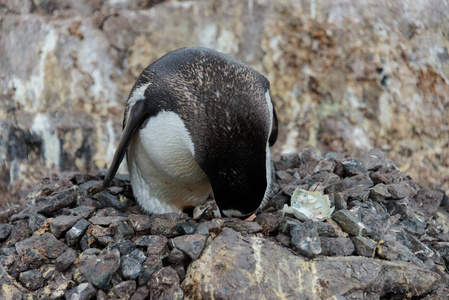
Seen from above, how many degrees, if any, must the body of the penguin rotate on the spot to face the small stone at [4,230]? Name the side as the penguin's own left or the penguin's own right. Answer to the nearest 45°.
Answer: approximately 135° to the penguin's own right

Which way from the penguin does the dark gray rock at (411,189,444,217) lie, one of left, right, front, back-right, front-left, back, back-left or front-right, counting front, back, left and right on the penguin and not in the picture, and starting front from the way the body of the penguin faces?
front-left

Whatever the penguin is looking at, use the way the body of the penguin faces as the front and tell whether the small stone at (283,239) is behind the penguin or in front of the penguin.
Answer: in front

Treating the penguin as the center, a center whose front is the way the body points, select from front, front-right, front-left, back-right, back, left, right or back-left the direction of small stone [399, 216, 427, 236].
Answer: front-left

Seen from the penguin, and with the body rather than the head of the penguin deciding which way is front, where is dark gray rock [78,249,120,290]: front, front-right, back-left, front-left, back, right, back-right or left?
right

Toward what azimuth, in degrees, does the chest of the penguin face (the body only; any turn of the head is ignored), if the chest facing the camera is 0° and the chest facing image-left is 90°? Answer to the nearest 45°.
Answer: approximately 315°

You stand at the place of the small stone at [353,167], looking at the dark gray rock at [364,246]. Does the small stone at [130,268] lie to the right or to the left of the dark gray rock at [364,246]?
right

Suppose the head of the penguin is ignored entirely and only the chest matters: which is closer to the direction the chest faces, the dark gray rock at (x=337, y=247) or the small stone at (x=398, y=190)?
the dark gray rock

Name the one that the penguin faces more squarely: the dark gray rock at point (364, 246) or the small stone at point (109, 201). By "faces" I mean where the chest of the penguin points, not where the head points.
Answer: the dark gray rock

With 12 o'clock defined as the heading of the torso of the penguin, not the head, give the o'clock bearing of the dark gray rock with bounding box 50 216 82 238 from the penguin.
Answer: The dark gray rock is roughly at 4 o'clock from the penguin.

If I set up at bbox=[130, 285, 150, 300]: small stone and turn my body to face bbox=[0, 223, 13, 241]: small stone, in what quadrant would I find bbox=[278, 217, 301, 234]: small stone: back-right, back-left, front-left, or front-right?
back-right

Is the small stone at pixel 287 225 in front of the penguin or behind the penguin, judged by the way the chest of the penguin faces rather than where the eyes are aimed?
in front

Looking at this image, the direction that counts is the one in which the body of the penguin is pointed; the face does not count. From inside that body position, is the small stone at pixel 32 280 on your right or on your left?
on your right
